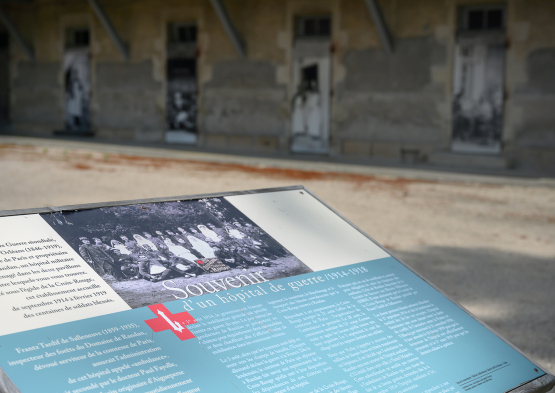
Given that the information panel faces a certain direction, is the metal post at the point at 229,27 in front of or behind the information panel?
behind

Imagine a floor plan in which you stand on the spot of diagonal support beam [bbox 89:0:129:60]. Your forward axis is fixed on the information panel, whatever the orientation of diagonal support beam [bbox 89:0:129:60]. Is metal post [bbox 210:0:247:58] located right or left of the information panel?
left
